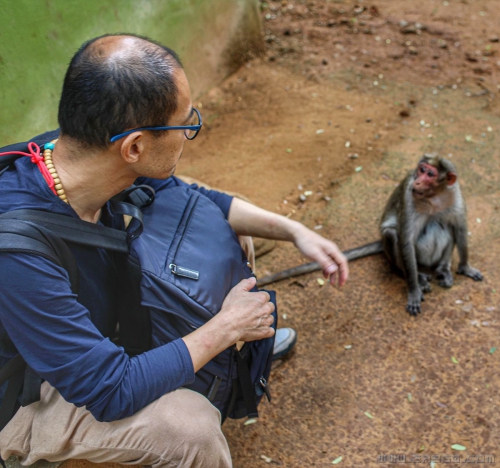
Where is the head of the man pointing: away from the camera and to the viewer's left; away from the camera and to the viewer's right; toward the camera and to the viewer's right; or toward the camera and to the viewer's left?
away from the camera and to the viewer's right

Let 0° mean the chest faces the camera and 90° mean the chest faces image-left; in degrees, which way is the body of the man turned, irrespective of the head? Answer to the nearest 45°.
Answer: approximately 270°
